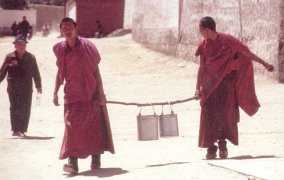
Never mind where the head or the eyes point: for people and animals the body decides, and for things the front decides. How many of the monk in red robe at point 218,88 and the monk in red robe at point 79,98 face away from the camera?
0

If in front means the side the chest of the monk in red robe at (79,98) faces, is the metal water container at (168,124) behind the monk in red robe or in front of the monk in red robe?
behind

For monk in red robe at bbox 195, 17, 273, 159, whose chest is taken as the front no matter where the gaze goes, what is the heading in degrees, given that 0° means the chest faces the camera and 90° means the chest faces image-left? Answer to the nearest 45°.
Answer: approximately 45°

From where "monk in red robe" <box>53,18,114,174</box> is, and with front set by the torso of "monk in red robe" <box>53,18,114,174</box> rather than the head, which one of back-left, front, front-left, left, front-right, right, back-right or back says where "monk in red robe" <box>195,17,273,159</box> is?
back-left

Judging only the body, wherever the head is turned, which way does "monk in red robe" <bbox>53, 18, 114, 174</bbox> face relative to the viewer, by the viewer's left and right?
facing the viewer and to the left of the viewer

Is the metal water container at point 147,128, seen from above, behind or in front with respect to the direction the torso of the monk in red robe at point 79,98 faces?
behind
